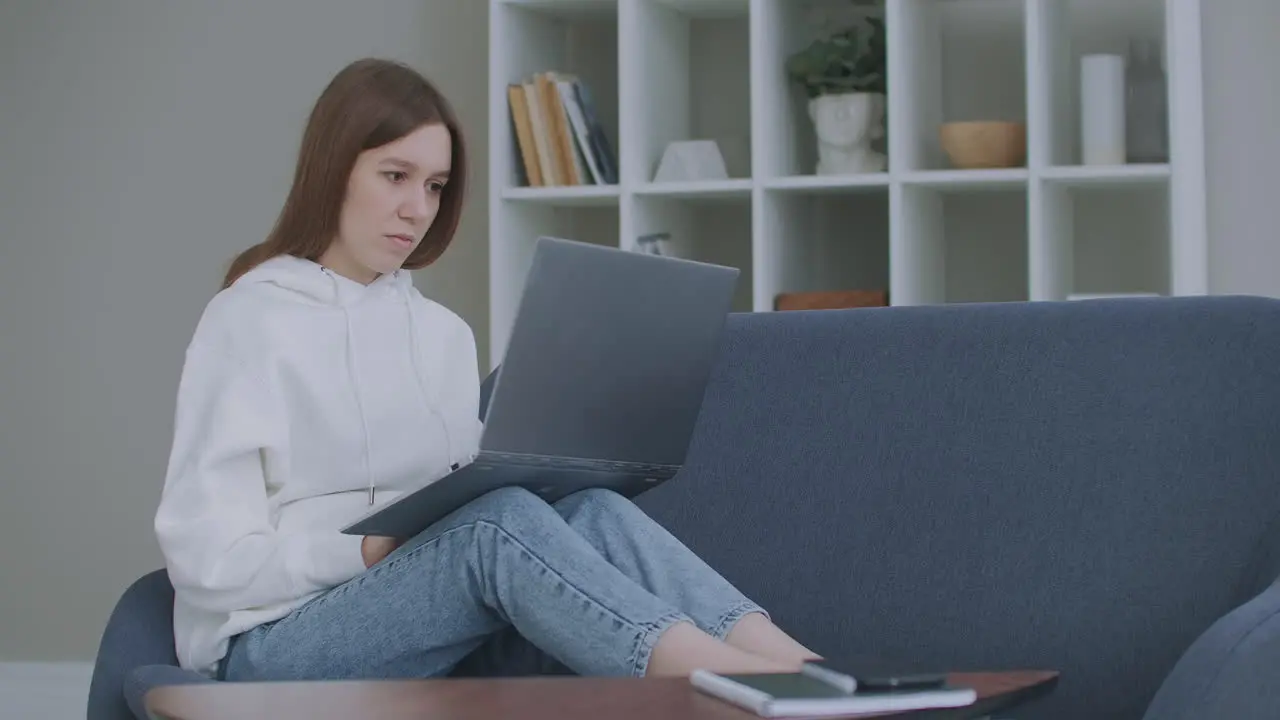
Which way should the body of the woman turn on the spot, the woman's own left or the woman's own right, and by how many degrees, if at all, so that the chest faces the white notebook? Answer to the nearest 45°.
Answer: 0° — they already face it

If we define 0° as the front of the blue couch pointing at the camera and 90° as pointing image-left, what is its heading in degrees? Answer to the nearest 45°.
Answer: approximately 0°

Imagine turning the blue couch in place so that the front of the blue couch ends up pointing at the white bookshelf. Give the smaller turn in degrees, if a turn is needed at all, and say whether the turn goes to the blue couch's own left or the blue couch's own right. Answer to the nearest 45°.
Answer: approximately 180°

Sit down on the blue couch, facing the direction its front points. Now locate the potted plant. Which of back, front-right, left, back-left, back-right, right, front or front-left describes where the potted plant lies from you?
back

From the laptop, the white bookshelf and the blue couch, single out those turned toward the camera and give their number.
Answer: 2

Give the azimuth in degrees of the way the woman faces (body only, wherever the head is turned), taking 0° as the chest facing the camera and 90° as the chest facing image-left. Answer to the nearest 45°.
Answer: approximately 315°

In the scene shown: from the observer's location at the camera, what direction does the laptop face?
facing away from the viewer and to the left of the viewer

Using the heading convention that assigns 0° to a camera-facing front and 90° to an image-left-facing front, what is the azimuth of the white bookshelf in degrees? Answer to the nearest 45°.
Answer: approximately 0°

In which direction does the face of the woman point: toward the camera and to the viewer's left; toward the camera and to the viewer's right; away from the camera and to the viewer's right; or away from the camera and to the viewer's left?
toward the camera and to the viewer's right
